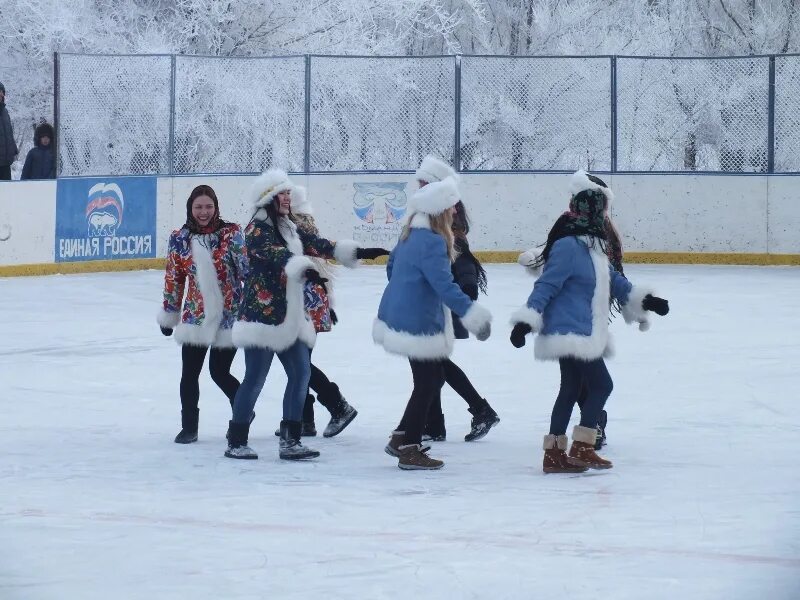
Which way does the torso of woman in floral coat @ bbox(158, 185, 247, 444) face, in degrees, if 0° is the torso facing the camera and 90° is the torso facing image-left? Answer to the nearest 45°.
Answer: approximately 0°

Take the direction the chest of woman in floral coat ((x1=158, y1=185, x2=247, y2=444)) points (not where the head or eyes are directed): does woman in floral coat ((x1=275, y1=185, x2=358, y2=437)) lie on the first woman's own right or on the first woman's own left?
on the first woman's own left

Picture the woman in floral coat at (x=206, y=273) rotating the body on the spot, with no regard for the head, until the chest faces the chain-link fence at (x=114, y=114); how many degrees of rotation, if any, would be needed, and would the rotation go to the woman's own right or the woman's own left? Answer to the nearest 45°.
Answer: approximately 180°

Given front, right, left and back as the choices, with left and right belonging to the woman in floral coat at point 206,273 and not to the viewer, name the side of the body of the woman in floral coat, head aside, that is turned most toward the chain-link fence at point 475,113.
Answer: back
